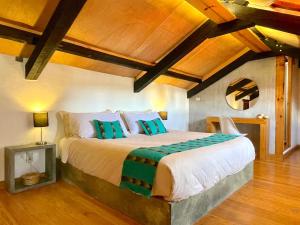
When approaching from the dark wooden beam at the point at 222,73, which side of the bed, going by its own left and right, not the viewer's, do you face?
left

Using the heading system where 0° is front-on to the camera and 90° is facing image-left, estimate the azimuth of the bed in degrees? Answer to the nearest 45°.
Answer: approximately 315°

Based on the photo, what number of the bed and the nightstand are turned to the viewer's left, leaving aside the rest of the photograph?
0

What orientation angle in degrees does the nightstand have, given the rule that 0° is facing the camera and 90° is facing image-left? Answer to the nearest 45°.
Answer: approximately 315°

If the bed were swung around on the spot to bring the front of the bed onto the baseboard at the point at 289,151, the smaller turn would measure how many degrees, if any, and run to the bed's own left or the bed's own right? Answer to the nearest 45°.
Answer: approximately 90° to the bed's own left

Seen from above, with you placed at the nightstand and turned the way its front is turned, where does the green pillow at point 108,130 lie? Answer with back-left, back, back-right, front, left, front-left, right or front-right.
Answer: front-left

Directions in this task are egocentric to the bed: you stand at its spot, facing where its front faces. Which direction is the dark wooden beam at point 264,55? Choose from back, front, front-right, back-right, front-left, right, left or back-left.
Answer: left

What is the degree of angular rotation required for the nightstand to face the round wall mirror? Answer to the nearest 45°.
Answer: approximately 45° to its left

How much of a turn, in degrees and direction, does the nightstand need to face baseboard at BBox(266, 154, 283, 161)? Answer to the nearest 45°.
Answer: approximately 45° to its left

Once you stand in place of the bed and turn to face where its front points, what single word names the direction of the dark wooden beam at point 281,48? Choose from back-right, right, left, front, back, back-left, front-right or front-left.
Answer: left

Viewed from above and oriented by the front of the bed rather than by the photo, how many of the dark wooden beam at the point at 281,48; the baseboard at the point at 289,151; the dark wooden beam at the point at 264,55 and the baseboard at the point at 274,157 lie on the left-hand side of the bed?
4
